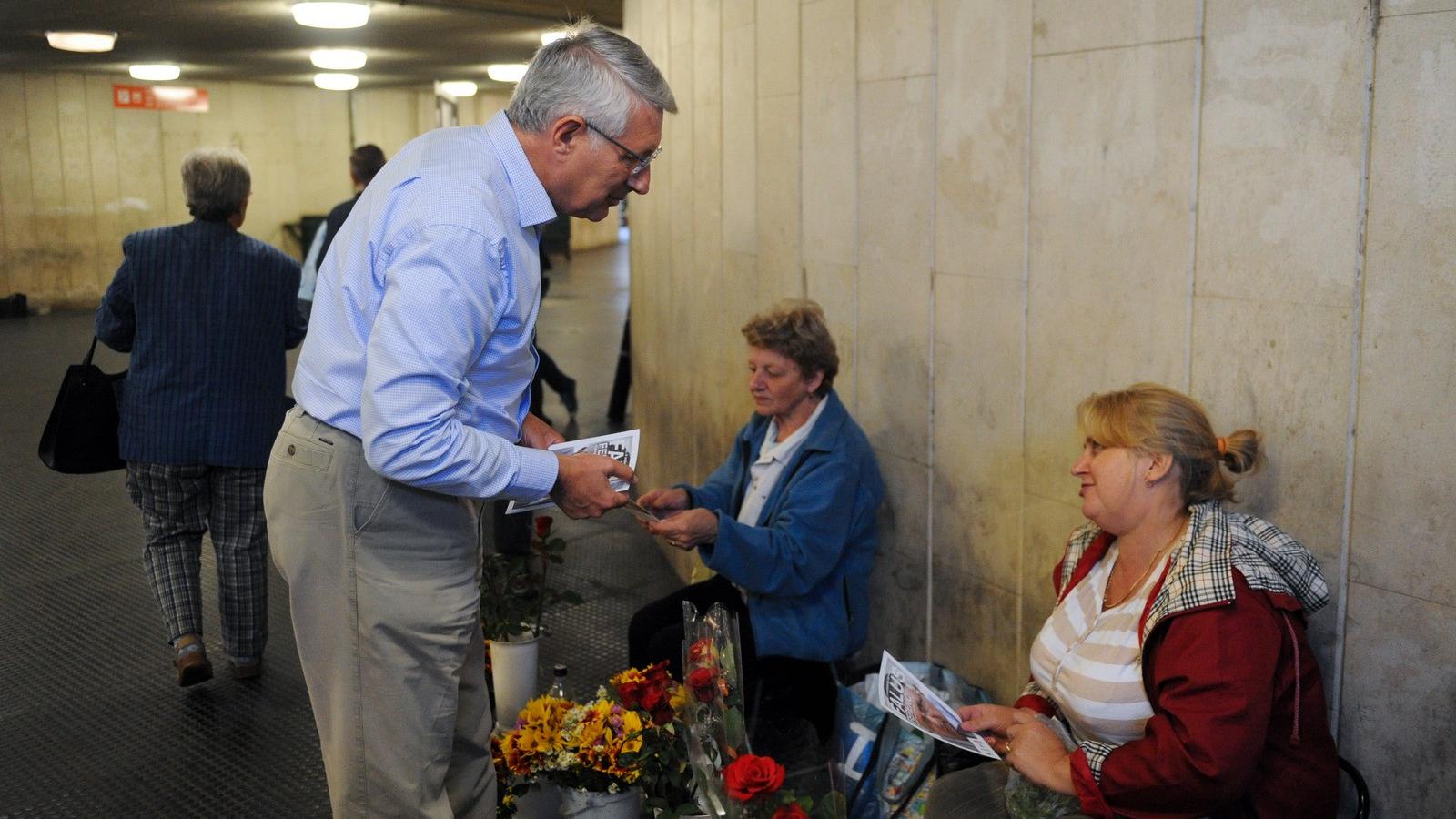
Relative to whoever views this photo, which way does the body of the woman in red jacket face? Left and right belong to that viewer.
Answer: facing the viewer and to the left of the viewer

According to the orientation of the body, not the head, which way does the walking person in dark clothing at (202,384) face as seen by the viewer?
away from the camera

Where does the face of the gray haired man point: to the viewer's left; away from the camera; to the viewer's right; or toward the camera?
to the viewer's right

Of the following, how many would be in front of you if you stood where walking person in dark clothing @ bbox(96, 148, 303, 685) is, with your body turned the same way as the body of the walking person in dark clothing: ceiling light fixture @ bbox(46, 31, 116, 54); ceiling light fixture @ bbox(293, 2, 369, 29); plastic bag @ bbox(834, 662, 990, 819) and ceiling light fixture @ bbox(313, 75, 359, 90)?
3

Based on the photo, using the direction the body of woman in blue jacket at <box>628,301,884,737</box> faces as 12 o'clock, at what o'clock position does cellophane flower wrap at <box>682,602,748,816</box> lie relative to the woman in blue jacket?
The cellophane flower wrap is roughly at 11 o'clock from the woman in blue jacket.

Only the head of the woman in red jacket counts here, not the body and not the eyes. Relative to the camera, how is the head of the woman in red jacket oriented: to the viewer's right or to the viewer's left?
to the viewer's left

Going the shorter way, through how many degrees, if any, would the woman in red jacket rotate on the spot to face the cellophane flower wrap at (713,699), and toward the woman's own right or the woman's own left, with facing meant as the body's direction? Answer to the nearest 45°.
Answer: approximately 45° to the woman's own right

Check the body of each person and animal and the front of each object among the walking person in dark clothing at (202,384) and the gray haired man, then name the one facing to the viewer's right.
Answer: the gray haired man

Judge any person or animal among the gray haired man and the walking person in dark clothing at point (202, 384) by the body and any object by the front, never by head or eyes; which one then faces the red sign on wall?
the walking person in dark clothing

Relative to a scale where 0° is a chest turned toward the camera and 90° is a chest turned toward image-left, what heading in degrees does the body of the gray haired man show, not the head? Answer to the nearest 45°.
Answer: approximately 270°

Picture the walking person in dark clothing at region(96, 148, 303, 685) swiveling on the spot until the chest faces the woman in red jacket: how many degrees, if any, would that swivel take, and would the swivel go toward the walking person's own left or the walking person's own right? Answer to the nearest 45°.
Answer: approximately 135° to the walking person's own right

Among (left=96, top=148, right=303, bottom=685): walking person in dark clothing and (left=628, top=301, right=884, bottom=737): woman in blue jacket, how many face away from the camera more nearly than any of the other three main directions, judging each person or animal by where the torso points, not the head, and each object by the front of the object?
1

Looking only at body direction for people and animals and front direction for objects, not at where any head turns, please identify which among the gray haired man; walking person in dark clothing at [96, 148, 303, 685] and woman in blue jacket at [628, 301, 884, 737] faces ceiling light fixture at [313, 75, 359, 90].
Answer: the walking person in dark clothing

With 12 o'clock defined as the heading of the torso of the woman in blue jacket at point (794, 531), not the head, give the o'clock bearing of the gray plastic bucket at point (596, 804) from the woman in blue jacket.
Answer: The gray plastic bucket is roughly at 12 o'clock from the woman in blue jacket.
